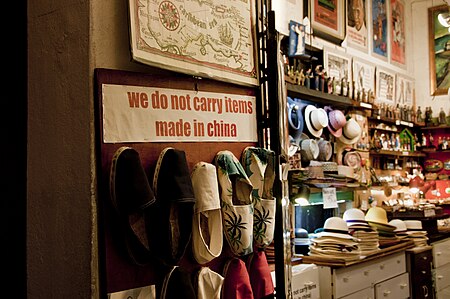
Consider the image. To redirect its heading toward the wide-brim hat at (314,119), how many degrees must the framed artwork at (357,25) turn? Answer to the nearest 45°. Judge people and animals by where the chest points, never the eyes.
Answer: approximately 45° to its right

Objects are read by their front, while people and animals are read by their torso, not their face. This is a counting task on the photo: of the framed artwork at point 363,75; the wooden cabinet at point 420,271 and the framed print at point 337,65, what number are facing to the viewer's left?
0

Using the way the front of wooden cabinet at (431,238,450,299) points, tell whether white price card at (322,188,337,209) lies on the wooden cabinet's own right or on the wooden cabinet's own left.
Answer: on the wooden cabinet's own right

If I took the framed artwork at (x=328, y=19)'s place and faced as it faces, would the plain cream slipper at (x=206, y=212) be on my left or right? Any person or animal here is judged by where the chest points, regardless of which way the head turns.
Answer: on my right

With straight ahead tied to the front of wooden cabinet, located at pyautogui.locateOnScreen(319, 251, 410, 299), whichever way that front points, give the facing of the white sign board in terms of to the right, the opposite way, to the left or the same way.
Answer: the same way

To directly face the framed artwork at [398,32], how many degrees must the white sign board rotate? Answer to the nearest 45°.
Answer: approximately 90° to its left

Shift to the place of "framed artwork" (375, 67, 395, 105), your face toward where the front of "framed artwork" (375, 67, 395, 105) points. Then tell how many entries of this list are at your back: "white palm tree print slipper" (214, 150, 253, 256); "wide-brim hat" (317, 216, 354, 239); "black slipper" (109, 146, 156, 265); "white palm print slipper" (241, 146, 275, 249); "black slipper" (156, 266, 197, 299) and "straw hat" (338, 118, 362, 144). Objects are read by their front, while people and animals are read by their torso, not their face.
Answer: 0

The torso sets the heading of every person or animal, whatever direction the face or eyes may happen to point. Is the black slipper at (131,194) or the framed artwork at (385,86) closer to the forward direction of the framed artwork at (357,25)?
the black slipper

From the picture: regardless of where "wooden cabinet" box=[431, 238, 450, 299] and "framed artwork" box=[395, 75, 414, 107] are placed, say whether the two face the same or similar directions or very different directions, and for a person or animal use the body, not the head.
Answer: same or similar directions

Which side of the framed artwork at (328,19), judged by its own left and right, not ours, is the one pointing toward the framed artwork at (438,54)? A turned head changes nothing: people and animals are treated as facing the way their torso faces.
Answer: left

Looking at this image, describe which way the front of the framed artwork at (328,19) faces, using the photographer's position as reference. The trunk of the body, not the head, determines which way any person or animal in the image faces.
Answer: facing the viewer and to the right of the viewer

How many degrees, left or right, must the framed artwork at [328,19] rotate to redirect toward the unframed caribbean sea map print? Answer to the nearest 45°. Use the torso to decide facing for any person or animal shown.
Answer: approximately 45° to its right

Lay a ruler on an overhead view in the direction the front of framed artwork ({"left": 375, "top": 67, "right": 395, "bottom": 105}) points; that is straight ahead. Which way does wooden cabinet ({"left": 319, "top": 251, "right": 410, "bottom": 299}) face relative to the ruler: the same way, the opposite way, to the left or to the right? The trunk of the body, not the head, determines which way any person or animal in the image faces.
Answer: the same way
